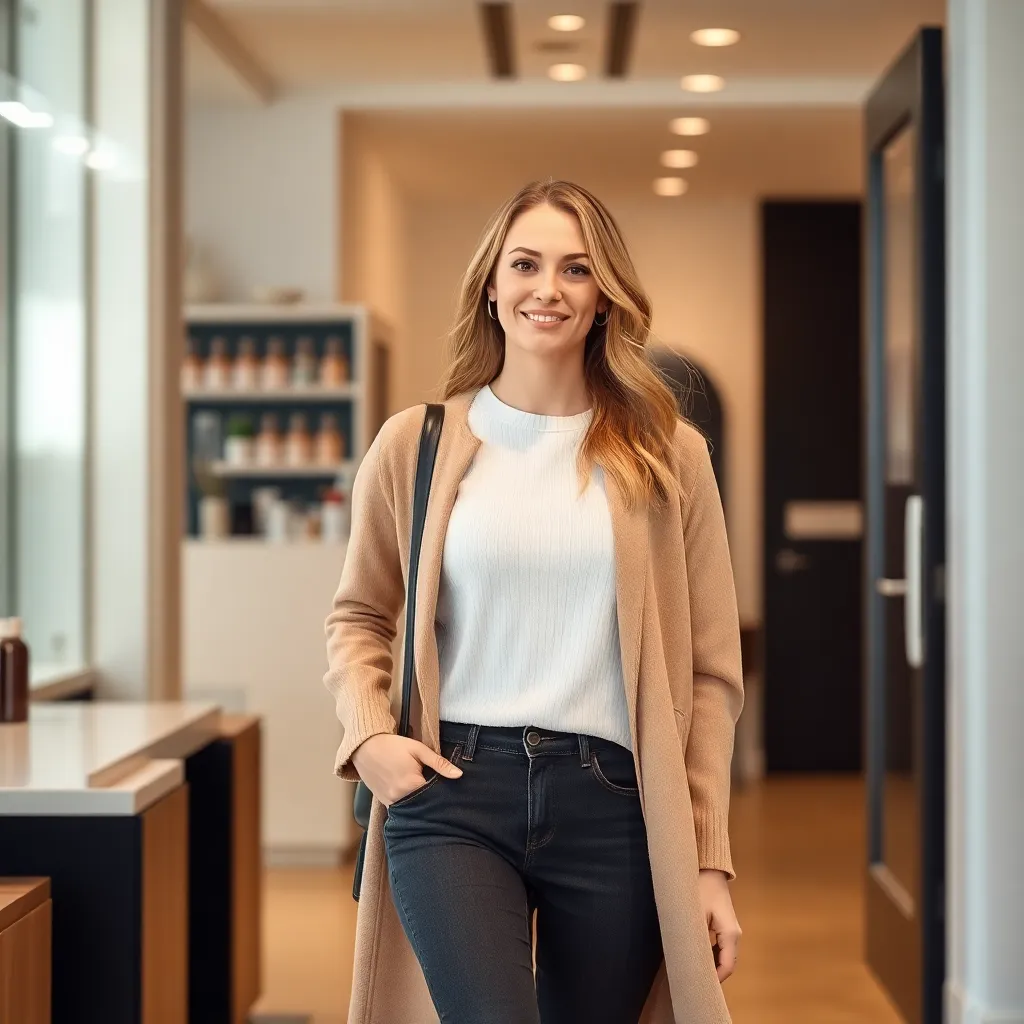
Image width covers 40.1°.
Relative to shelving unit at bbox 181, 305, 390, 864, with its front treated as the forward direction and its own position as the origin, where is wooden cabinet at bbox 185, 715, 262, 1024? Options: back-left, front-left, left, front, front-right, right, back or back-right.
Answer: front

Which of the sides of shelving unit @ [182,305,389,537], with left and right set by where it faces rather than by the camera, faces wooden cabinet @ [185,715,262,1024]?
front

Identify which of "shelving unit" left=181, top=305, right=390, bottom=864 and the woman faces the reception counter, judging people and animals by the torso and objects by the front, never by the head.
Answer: the shelving unit

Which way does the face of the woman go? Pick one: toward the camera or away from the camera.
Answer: toward the camera

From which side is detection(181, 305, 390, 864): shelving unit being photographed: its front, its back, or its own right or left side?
front

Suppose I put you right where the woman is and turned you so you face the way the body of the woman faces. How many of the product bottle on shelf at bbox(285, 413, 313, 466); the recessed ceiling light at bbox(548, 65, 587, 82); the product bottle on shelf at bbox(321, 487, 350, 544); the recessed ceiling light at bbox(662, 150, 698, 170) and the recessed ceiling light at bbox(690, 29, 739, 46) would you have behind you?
5

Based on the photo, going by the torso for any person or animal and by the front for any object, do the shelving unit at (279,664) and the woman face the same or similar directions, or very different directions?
same or similar directions

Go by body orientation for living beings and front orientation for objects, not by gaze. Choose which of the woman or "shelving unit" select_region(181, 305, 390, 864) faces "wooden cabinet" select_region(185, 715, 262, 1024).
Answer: the shelving unit

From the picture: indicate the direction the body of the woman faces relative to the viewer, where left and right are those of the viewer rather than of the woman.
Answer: facing the viewer

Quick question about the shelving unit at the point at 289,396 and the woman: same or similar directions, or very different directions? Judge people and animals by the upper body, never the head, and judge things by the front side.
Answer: same or similar directions

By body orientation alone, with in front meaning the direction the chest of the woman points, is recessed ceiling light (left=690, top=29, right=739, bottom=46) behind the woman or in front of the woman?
behind
